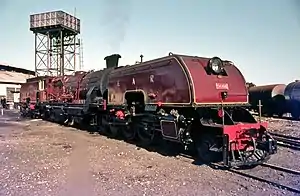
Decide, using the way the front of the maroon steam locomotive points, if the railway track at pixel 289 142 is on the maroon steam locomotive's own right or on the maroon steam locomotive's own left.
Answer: on the maroon steam locomotive's own left

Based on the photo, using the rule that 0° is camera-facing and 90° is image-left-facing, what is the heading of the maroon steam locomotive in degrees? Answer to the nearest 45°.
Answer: approximately 315°

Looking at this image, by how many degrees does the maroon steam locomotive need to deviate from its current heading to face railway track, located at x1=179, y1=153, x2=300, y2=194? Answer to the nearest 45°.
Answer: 0° — it already faces it
